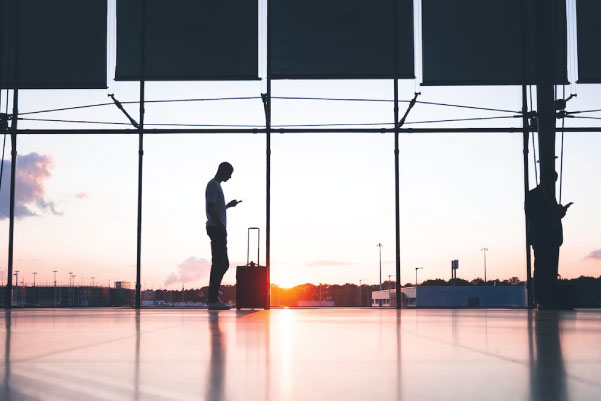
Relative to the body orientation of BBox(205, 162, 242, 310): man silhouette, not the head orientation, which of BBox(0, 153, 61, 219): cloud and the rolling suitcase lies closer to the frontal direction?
the rolling suitcase

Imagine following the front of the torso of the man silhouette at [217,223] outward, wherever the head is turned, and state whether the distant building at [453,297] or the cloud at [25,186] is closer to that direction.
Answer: the distant building

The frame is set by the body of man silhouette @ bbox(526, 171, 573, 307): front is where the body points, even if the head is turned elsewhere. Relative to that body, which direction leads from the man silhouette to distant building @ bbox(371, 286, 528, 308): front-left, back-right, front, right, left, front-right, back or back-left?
left

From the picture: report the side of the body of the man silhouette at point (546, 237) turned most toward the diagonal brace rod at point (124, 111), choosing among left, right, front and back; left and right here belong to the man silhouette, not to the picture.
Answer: back

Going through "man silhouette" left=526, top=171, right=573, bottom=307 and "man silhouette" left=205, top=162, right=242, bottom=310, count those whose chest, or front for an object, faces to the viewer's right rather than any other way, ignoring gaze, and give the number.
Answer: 2

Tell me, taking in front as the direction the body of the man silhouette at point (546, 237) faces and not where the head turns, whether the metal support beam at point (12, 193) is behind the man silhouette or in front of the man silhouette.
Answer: behind

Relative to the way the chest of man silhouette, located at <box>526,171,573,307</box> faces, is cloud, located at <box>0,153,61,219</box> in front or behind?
behind

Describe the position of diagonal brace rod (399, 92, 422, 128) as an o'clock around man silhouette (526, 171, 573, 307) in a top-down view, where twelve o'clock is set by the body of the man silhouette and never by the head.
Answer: The diagonal brace rod is roughly at 7 o'clock from the man silhouette.

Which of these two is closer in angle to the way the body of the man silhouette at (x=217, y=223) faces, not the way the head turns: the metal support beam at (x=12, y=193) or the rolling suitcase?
the rolling suitcase

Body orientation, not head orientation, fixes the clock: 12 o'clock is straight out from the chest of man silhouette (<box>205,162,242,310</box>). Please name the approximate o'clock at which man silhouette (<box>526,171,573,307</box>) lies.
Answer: man silhouette (<box>526,171,573,307</box>) is roughly at 12 o'clock from man silhouette (<box>205,162,242,310</box>).

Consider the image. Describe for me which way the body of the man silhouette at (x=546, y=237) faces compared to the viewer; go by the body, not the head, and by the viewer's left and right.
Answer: facing to the right of the viewer

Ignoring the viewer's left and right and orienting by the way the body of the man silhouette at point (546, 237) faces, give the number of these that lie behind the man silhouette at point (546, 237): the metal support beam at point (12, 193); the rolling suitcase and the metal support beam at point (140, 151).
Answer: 3

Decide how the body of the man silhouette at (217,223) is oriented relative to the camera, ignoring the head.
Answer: to the viewer's right
